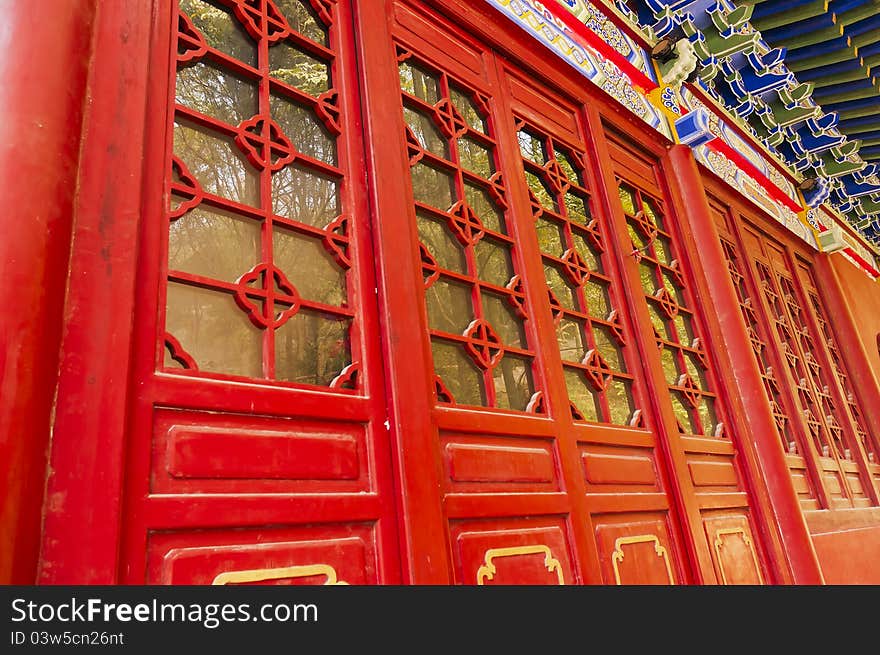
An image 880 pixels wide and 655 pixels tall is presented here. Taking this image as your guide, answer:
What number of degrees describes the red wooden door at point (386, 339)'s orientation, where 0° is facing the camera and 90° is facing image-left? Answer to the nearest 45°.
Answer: approximately 315°

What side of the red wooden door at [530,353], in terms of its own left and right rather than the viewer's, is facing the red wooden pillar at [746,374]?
left

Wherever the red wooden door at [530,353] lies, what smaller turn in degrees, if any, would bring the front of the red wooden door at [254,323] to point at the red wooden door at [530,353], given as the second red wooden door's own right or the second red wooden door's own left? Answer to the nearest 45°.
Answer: approximately 90° to the second red wooden door's own left

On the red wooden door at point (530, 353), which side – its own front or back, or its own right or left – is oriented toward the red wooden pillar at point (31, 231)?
right

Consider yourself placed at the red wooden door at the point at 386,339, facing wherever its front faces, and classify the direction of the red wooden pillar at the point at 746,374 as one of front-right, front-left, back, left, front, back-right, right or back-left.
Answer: left

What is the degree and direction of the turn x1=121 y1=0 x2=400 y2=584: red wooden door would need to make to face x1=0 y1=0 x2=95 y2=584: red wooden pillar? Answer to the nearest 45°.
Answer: approximately 90° to its right

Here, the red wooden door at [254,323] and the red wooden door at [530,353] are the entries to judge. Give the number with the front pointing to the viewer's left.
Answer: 0

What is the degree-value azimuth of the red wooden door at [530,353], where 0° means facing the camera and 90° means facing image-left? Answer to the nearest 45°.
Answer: approximately 315°
